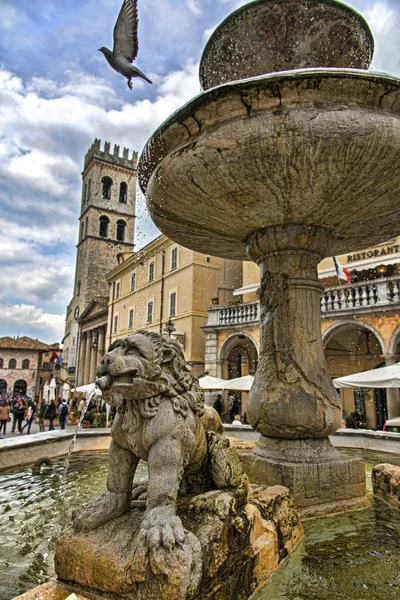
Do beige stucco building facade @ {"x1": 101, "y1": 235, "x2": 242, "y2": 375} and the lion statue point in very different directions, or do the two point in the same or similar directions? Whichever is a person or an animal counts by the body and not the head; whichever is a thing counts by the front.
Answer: same or similar directions

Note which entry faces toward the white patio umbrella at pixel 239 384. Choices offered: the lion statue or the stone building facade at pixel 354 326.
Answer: the stone building facade

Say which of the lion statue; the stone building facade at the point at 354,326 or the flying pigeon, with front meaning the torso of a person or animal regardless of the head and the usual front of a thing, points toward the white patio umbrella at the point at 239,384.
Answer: the stone building facade

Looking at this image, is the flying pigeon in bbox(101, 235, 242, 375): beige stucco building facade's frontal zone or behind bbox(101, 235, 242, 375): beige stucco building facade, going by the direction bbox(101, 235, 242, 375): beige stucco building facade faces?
frontal zone

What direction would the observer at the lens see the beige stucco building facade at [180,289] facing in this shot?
facing the viewer and to the left of the viewer

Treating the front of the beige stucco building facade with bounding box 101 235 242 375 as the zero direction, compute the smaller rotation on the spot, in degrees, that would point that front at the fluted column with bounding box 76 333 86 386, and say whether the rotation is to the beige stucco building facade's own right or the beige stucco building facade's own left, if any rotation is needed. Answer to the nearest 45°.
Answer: approximately 90° to the beige stucco building facade's own right

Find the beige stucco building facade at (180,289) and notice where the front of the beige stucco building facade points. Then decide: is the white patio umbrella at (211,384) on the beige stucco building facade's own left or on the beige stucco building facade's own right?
on the beige stucco building facade's own left

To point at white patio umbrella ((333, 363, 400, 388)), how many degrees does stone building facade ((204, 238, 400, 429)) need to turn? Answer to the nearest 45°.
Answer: approximately 45° to its left
